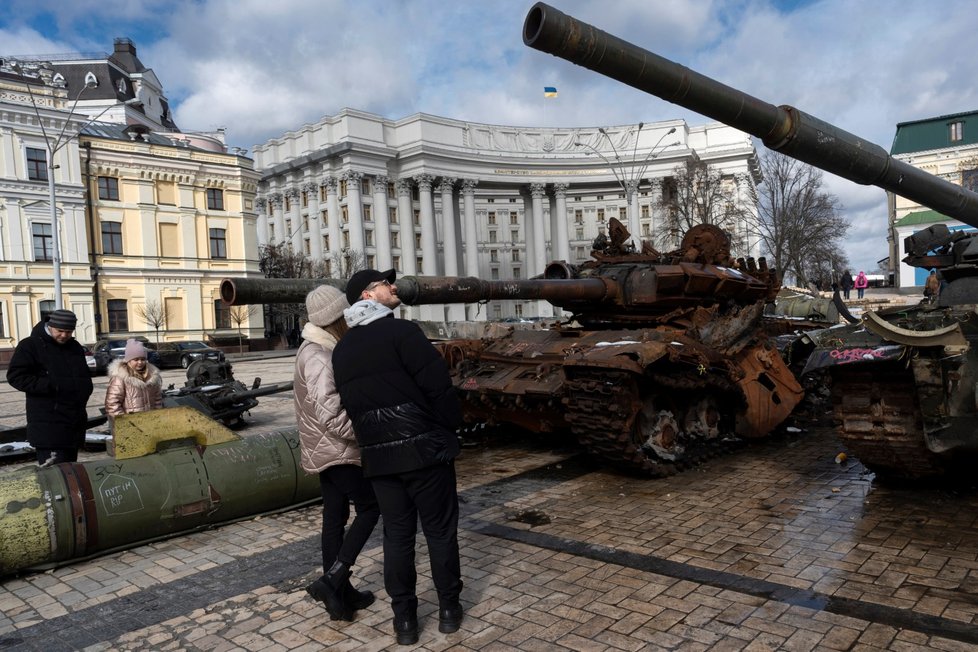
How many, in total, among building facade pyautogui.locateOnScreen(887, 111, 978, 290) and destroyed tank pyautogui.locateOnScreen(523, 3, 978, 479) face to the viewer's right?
0

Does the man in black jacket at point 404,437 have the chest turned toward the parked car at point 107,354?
no

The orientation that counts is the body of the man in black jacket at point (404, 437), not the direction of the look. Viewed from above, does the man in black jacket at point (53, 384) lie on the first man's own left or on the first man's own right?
on the first man's own left

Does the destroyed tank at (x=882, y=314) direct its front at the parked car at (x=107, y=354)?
no

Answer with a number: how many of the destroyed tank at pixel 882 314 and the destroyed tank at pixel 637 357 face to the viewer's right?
0

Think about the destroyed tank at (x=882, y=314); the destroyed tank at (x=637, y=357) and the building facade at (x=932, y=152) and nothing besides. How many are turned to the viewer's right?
0

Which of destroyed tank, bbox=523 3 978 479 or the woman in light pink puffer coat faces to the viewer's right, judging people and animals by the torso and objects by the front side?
the woman in light pink puffer coat

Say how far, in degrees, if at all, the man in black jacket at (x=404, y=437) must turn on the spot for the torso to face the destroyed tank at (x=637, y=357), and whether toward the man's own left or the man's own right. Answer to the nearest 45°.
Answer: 0° — they already face it

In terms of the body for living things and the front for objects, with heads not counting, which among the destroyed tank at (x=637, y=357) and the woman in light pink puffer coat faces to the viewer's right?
the woman in light pink puffer coat

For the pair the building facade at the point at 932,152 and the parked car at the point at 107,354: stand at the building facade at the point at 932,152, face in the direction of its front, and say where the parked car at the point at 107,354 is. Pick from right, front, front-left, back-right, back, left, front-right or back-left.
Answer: front

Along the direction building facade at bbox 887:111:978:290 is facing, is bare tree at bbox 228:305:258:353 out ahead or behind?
ahead

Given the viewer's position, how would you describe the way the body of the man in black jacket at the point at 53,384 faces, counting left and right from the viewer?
facing the viewer and to the right of the viewer

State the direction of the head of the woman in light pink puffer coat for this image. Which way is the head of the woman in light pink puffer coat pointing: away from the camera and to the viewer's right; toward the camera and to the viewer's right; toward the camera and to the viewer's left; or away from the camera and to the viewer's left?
away from the camera and to the viewer's right

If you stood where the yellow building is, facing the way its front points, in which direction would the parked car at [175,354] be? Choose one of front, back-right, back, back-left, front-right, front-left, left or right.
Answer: front-right
